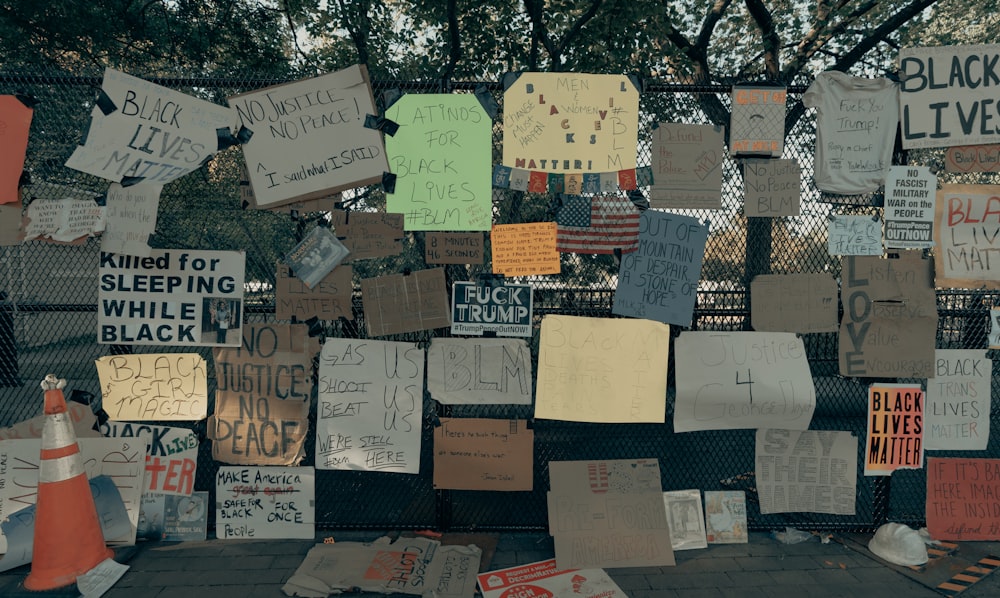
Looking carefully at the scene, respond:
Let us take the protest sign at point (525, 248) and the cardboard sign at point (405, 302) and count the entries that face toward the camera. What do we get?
2

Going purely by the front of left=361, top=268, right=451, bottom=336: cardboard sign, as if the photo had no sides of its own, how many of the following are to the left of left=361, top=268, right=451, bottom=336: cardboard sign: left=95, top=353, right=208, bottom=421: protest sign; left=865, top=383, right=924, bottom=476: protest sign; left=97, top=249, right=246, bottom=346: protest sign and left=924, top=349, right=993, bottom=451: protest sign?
2

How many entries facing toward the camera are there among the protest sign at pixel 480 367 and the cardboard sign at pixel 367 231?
2

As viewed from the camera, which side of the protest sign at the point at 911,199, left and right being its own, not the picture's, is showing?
front

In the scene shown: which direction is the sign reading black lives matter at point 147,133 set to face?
toward the camera

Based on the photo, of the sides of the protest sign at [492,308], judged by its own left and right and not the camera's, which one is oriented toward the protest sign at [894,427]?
left

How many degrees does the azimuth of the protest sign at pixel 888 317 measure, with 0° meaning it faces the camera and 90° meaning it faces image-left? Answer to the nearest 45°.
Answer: approximately 0°

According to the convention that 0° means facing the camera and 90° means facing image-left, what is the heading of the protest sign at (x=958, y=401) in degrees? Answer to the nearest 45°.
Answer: approximately 0°
